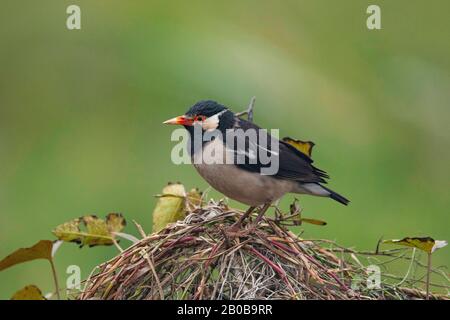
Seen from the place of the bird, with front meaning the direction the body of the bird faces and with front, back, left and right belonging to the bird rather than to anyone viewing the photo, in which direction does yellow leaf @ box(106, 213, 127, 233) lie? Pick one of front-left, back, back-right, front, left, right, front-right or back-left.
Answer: front-left

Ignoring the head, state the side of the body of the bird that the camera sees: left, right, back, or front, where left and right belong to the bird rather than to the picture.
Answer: left

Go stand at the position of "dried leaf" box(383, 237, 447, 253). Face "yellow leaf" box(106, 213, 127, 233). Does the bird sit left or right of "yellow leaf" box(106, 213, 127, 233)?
right

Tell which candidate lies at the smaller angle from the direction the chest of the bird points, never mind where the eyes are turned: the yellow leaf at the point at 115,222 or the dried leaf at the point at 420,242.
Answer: the yellow leaf

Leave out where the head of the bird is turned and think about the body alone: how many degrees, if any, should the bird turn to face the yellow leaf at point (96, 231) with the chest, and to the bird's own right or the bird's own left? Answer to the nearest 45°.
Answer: approximately 45° to the bird's own left

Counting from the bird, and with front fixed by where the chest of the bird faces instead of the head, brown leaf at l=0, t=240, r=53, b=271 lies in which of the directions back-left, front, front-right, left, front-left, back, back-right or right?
front-left

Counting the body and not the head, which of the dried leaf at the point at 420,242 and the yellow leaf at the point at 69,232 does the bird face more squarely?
the yellow leaf
